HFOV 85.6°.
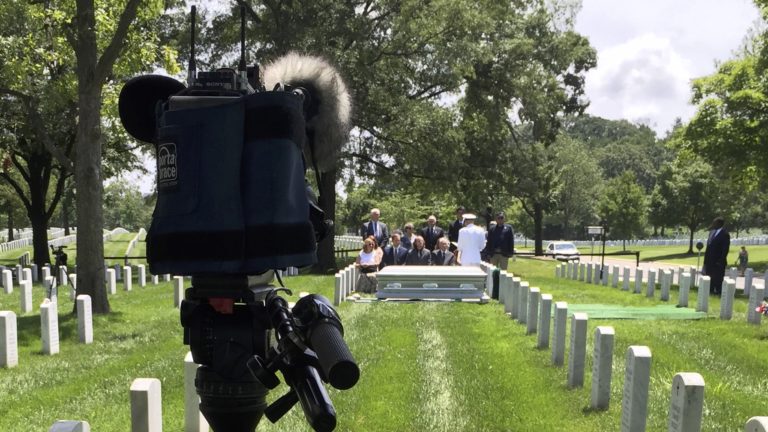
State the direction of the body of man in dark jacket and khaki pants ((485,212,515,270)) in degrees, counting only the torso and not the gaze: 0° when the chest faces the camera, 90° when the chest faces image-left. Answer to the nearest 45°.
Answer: approximately 0°

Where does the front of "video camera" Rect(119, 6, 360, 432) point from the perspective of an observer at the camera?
facing away from the viewer

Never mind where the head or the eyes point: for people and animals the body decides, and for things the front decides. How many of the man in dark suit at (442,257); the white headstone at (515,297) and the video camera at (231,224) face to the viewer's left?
1

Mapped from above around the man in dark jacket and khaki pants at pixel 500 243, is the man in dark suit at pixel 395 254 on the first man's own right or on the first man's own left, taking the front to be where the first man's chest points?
on the first man's own right

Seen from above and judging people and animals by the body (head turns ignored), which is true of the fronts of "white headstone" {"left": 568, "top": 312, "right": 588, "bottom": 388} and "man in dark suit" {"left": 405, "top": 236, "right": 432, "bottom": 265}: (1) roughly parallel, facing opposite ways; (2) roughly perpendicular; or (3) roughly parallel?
roughly perpendicular

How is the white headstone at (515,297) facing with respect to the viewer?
to the viewer's left

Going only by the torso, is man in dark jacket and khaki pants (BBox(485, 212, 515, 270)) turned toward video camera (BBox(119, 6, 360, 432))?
yes

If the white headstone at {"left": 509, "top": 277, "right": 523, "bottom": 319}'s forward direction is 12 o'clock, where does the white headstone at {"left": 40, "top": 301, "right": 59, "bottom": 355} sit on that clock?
the white headstone at {"left": 40, "top": 301, "right": 59, "bottom": 355} is roughly at 11 o'clock from the white headstone at {"left": 509, "top": 277, "right": 523, "bottom": 319}.

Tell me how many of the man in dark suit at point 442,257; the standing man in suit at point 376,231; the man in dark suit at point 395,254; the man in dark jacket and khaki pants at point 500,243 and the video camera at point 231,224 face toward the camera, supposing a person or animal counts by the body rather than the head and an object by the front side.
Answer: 4

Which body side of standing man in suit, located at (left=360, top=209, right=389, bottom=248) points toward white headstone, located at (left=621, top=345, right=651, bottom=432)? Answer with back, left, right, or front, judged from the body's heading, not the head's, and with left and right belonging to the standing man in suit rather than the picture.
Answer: front

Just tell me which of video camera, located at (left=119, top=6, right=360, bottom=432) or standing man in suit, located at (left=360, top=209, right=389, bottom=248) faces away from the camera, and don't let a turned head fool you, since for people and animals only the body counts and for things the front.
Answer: the video camera

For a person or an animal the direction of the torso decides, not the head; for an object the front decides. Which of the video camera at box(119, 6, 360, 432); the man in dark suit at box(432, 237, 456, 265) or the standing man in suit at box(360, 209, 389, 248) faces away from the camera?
the video camera

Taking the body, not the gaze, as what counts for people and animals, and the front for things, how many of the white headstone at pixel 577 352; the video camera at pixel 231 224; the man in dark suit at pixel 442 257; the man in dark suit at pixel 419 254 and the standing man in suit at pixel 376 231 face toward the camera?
3
